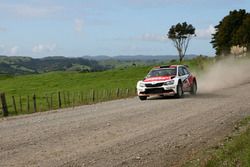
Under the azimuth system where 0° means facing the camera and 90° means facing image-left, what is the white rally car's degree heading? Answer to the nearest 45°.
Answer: approximately 45°
